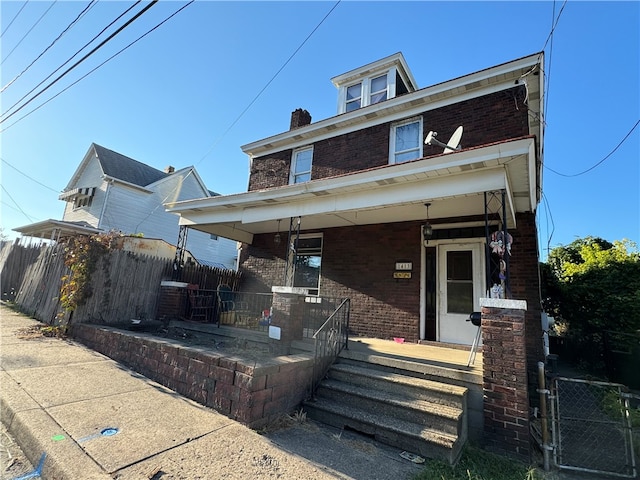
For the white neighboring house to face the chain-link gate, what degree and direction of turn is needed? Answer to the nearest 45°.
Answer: approximately 45° to its left

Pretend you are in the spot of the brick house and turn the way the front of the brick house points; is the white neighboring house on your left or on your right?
on your right

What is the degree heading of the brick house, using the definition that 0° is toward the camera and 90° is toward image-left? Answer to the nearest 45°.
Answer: approximately 45°

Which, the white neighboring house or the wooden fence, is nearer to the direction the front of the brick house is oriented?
the wooden fence

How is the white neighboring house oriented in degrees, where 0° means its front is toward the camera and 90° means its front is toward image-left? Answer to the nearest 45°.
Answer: approximately 45°

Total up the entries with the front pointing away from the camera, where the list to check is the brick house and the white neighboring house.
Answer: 0

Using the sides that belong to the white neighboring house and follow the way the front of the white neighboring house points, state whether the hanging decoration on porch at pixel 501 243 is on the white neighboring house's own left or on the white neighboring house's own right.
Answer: on the white neighboring house's own left

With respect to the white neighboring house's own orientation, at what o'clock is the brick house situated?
The brick house is roughly at 10 o'clock from the white neighboring house.

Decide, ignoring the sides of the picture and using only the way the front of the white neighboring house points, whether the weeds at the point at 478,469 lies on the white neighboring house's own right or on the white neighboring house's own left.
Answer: on the white neighboring house's own left

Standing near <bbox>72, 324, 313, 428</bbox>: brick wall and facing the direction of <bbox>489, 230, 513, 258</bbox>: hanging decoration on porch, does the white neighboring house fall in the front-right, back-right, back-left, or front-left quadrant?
back-left

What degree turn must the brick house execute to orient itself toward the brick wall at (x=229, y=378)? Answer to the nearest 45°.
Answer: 0° — it already faces it
